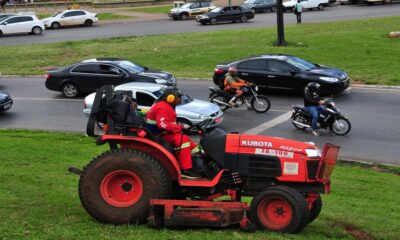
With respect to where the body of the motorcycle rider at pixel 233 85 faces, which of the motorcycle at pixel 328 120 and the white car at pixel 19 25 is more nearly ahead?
the motorcycle

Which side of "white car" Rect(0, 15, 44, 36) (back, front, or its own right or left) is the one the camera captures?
left

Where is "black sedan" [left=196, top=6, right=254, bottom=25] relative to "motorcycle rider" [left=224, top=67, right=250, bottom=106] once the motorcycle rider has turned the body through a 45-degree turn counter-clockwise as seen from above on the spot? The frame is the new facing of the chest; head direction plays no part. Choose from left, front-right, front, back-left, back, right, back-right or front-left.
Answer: front-left

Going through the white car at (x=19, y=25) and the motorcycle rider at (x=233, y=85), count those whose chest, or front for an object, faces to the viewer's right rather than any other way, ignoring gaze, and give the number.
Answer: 1

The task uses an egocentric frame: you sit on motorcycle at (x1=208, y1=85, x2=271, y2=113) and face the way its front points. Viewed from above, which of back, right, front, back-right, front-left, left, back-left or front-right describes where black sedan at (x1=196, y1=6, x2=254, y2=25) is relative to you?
left

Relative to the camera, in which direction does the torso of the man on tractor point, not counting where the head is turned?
to the viewer's right

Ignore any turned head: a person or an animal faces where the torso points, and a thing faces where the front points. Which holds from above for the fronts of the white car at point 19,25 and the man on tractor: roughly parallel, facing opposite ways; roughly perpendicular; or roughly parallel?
roughly parallel, facing opposite ways

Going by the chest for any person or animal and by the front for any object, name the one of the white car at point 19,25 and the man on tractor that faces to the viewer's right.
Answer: the man on tractor

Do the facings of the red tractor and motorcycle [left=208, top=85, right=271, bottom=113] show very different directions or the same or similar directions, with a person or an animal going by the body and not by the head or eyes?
same or similar directions

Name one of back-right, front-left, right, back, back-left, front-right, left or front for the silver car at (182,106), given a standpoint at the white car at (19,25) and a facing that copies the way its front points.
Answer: left

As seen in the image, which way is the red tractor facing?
to the viewer's right

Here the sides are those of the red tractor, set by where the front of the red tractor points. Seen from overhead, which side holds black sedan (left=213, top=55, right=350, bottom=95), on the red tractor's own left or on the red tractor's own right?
on the red tractor's own left

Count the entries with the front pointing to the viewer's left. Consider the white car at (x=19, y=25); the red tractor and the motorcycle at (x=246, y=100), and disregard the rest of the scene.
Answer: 1

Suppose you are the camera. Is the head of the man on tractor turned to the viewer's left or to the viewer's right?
to the viewer's right

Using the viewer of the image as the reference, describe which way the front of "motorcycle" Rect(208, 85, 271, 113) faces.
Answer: facing to the right of the viewer

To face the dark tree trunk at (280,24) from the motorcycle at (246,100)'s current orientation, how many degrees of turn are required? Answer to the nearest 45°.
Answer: approximately 90° to its left

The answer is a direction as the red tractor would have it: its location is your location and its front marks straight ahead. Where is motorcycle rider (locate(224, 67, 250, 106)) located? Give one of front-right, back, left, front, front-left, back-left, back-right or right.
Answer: left

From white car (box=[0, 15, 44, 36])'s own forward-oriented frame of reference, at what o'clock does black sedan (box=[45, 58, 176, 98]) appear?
The black sedan is roughly at 9 o'clock from the white car.

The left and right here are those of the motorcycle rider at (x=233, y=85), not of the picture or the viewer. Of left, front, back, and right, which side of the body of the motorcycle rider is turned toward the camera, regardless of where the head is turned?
right
